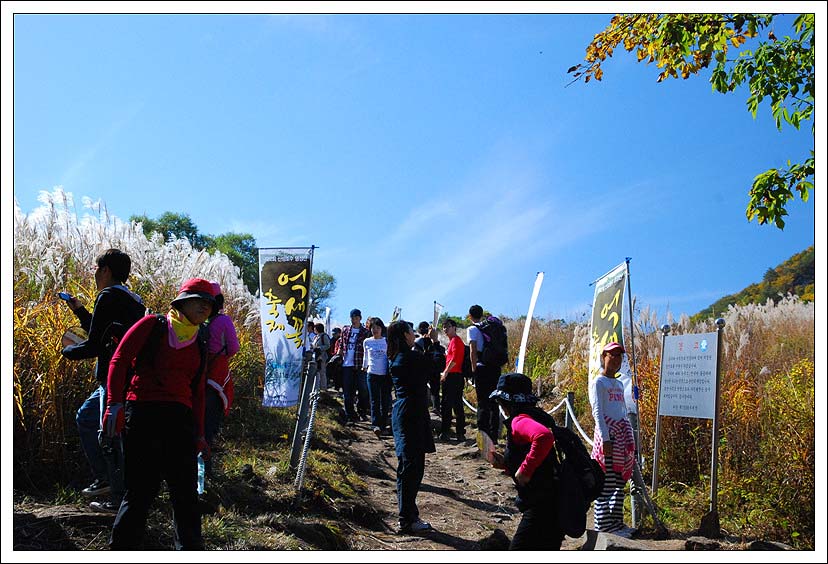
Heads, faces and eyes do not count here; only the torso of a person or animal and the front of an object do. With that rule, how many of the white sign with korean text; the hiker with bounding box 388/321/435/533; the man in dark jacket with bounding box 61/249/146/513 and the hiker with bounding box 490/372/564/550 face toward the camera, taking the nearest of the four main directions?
1

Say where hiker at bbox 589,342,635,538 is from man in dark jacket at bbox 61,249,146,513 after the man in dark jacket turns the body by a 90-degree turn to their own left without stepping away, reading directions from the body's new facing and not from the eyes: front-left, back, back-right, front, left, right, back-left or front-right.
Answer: left

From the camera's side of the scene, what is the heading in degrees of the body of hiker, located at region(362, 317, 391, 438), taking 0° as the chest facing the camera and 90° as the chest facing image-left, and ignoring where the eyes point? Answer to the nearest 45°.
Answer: approximately 0°

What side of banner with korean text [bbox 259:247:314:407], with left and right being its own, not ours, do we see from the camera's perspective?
front

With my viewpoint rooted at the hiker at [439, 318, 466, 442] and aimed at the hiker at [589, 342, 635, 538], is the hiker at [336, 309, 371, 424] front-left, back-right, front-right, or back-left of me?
back-right

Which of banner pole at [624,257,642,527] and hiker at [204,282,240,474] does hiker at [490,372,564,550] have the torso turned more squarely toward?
the hiker

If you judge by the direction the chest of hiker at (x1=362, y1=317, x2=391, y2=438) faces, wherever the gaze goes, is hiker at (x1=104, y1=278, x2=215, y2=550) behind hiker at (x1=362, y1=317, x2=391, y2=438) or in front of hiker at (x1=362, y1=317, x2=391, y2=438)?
in front

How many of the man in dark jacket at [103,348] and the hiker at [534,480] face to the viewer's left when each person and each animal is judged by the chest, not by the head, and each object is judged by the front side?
2

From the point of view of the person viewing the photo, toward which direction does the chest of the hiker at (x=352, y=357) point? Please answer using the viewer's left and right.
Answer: facing the viewer

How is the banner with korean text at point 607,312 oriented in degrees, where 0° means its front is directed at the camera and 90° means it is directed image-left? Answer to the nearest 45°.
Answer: approximately 45°

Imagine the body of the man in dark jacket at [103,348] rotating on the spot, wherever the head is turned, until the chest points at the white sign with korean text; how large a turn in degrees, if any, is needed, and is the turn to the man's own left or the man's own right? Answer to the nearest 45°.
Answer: approximately 180°
